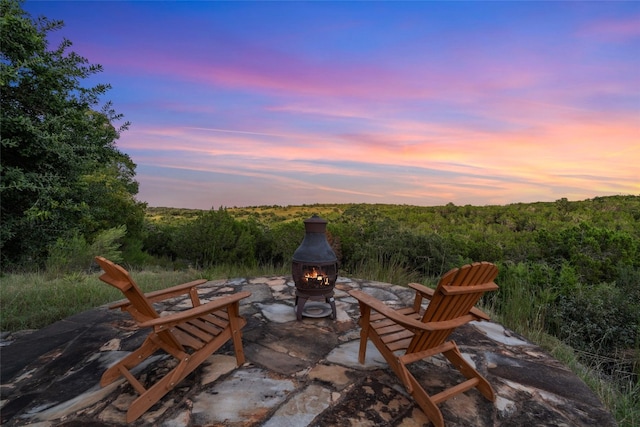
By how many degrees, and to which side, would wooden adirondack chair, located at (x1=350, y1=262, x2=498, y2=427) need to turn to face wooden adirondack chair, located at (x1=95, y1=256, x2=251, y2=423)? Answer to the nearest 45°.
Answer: approximately 45° to its left

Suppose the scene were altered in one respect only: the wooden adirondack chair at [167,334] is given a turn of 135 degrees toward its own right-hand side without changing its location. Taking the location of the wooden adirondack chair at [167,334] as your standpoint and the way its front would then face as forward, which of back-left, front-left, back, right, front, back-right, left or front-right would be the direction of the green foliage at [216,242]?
back

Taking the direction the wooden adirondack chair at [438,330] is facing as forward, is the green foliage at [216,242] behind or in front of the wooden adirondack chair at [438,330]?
in front

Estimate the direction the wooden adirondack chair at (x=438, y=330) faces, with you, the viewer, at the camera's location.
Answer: facing away from the viewer and to the left of the viewer

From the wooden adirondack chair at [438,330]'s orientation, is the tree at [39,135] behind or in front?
in front

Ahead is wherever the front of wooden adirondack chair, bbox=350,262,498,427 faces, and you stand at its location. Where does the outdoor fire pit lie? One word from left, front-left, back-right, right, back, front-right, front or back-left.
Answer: front

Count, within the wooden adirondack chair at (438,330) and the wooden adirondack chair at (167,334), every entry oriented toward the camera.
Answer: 0

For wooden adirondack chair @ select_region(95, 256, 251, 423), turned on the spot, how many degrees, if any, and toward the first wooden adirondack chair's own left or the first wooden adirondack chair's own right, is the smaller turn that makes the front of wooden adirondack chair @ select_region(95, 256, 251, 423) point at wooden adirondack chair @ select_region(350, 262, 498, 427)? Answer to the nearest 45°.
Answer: approximately 90° to the first wooden adirondack chair's own right

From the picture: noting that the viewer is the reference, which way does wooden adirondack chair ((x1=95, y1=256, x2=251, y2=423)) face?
facing away from the viewer and to the right of the viewer
